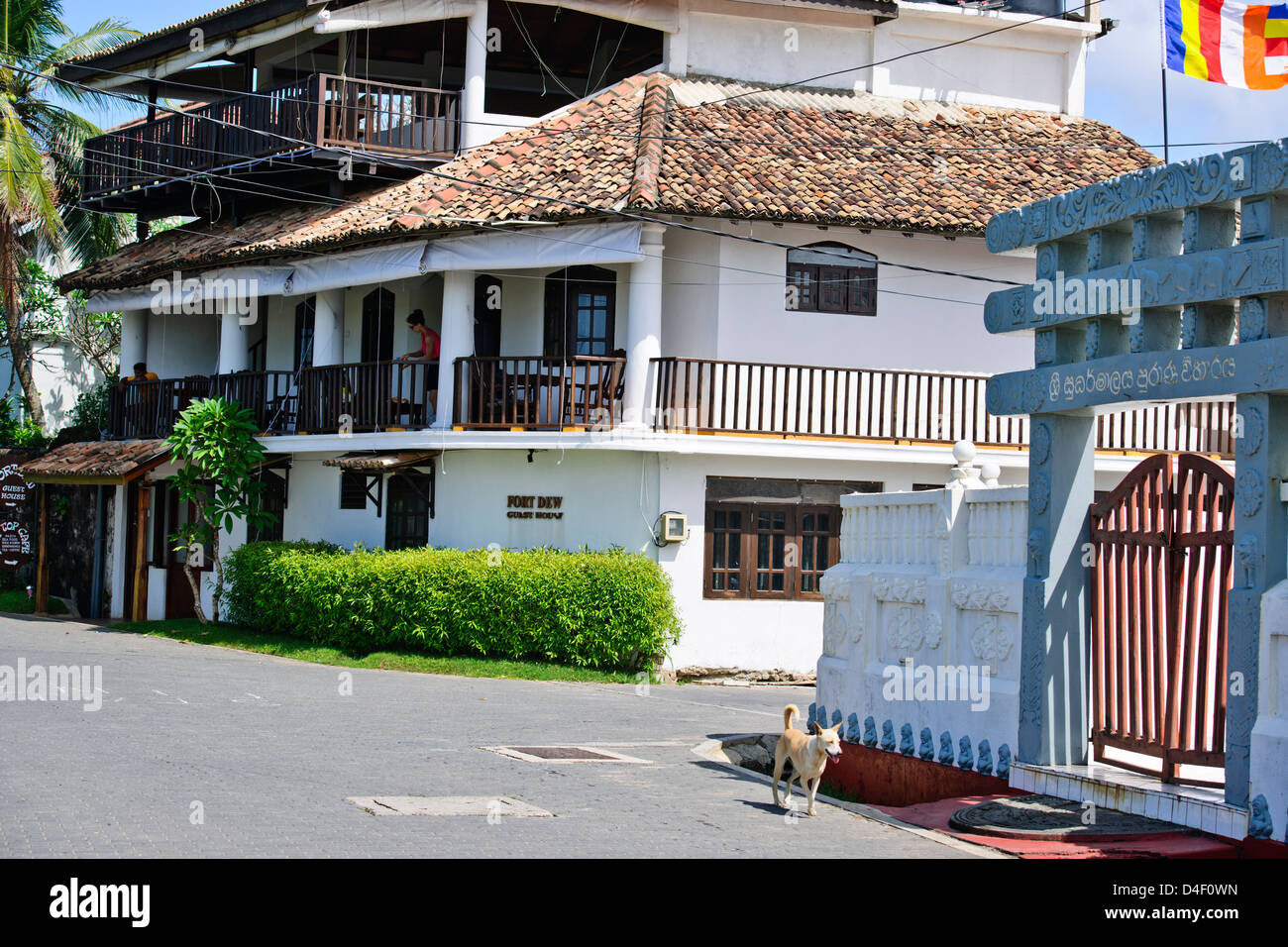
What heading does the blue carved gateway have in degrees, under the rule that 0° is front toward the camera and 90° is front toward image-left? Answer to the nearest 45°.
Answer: approximately 45°

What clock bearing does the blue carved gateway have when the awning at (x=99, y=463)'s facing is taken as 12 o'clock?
The blue carved gateway is roughly at 10 o'clock from the awning.

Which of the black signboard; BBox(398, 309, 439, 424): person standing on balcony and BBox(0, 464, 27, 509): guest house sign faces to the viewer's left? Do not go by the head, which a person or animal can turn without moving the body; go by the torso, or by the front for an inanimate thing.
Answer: the person standing on balcony

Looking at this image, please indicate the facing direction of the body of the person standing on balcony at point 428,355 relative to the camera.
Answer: to the viewer's left

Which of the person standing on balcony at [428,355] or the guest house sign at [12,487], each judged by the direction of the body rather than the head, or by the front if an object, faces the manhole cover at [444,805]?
the guest house sign

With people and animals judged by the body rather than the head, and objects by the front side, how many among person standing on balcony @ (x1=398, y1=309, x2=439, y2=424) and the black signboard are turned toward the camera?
1

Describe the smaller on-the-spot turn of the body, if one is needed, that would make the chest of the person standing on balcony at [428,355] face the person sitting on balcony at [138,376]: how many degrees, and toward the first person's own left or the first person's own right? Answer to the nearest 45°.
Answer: approximately 45° to the first person's own right

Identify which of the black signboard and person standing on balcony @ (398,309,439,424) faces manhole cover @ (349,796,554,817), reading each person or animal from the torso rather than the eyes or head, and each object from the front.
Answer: the black signboard

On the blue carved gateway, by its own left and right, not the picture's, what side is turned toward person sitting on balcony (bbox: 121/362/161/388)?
right
